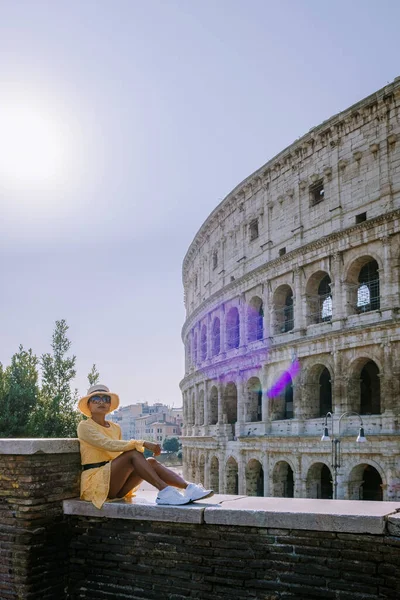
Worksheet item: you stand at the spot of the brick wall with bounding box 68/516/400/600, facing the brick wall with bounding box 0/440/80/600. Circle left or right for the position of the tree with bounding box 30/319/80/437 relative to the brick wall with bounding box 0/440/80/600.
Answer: right

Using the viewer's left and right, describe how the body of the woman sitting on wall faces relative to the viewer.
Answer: facing the viewer and to the right of the viewer

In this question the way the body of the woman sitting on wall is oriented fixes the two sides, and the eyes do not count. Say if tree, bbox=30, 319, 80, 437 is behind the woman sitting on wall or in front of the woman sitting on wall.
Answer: behind

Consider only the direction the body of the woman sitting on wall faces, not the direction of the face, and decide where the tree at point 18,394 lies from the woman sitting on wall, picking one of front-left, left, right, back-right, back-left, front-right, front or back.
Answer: back-left

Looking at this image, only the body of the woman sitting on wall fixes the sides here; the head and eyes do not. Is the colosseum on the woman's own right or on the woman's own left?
on the woman's own left
